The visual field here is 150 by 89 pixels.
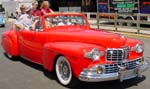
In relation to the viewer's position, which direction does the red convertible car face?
facing the viewer and to the right of the viewer

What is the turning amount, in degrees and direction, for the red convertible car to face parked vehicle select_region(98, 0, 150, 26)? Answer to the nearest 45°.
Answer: approximately 135° to its left

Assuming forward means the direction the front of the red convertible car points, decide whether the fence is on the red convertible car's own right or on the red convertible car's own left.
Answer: on the red convertible car's own left
